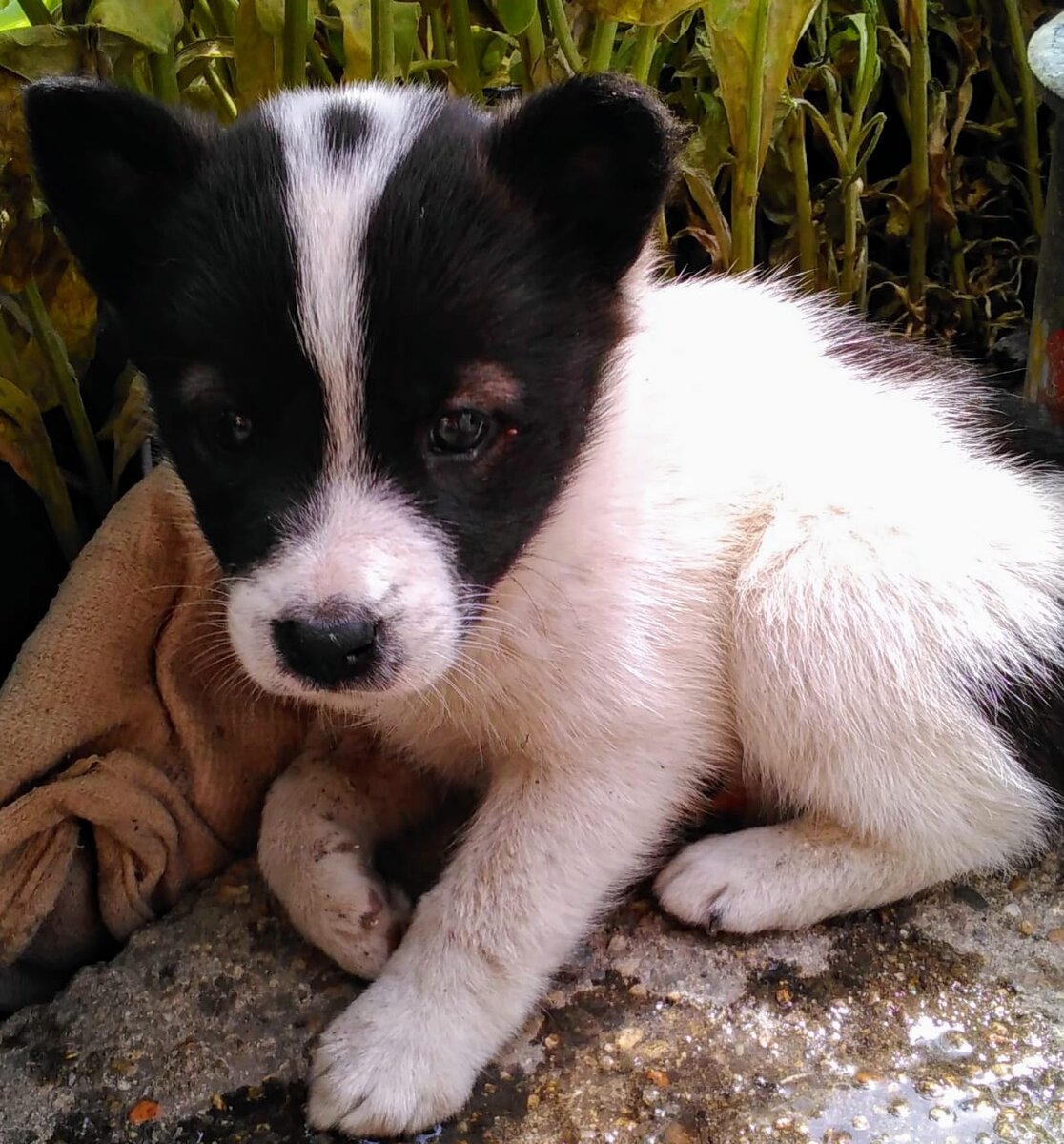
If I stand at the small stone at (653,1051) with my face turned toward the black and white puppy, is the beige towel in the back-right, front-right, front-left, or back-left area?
front-left

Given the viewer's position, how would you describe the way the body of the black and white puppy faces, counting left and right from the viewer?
facing the viewer and to the left of the viewer

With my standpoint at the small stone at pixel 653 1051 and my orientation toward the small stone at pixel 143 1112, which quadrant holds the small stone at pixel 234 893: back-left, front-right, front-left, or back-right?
front-right

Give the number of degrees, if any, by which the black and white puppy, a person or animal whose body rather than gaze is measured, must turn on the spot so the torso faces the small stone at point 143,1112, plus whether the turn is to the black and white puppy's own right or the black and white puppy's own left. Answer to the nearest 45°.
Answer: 0° — it already faces it

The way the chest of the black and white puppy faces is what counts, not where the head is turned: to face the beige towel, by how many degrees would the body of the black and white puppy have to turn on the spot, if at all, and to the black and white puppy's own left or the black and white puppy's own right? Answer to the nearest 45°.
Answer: approximately 45° to the black and white puppy's own right
